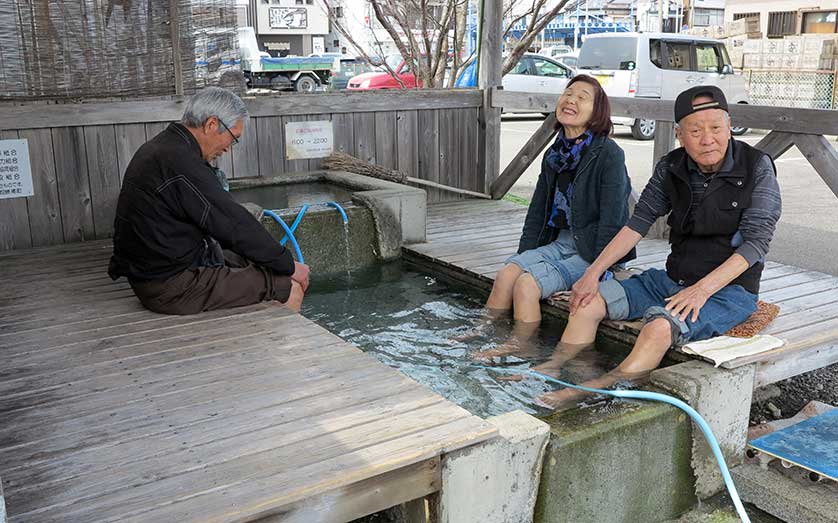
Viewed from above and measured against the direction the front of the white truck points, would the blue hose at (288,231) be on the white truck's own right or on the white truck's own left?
on the white truck's own left

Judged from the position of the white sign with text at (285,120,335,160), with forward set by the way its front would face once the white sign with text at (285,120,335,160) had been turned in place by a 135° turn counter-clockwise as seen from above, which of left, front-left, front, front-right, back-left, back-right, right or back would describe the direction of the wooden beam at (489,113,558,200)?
front-right

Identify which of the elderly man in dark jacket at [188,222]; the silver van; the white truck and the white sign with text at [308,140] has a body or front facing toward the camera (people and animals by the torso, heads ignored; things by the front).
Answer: the white sign with text

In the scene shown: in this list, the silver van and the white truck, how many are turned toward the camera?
0

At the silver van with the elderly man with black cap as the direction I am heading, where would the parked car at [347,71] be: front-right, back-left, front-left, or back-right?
back-right

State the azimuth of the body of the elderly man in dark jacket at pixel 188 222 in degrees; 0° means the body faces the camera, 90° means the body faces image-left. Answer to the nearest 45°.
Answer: approximately 270°

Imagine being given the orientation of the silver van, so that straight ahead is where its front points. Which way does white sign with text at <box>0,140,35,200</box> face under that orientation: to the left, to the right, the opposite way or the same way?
to the right

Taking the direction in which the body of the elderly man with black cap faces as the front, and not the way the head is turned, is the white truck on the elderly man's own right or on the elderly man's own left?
on the elderly man's own right

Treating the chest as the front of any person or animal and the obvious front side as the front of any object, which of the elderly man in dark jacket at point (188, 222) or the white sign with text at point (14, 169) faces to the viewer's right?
the elderly man in dark jacket

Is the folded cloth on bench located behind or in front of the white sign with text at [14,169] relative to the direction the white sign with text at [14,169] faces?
in front

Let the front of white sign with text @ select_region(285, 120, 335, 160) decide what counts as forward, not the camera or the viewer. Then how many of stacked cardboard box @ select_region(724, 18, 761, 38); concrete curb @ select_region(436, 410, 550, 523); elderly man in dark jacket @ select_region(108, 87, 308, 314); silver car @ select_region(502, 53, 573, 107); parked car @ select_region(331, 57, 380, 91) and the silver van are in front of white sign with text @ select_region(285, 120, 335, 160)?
2

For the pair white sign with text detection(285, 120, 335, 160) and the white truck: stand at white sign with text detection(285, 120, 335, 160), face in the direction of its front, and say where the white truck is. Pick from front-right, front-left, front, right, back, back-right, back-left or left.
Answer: back

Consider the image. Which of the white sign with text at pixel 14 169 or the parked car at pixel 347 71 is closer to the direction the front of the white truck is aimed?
the white sign with text

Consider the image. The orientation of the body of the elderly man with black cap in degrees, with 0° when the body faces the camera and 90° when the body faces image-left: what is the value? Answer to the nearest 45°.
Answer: approximately 45°

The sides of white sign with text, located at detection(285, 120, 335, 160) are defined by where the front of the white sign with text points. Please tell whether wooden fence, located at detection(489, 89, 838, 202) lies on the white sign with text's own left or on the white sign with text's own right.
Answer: on the white sign with text's own left
